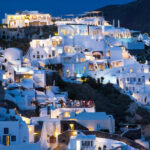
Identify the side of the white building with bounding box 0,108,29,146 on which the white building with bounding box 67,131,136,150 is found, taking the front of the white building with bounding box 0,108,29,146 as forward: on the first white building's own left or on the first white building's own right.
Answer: on the first white building's own left

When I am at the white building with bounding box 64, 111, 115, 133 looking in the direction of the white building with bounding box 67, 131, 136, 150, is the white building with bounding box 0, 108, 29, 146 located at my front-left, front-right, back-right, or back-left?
front-right

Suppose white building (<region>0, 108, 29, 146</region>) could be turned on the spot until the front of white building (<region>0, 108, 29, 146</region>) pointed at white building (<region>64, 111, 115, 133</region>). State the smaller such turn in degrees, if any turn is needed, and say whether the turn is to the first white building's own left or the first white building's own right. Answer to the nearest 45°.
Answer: approximately 135° to the first white building's own left

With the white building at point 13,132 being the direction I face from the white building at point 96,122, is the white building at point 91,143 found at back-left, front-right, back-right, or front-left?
front-left

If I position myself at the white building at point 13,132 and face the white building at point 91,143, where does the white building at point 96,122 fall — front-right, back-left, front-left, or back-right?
front-left

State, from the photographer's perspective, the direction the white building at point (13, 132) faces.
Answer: facing the viewer
